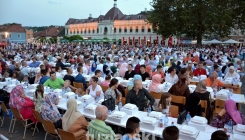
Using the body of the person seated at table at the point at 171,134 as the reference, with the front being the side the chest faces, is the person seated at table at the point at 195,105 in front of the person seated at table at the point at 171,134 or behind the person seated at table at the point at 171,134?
in front

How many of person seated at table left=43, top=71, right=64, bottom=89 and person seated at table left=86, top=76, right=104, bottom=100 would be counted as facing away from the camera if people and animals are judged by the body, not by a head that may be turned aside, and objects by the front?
0

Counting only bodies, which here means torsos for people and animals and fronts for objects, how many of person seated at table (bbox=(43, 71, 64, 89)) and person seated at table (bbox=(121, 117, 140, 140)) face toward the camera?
1

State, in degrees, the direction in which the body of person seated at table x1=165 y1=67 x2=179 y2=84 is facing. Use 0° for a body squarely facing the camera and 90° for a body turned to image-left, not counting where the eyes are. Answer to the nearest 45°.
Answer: approximately 45°

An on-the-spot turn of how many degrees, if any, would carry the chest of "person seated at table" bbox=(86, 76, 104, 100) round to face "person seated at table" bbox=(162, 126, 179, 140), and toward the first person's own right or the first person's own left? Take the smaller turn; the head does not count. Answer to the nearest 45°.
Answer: approximately 45° to the first person's own left

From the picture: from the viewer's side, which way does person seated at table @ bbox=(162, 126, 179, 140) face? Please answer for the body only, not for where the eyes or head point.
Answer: away from the camera

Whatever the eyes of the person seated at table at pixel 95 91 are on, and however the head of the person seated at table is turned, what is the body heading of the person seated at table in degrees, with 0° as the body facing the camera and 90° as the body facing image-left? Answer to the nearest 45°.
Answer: approximately 45°

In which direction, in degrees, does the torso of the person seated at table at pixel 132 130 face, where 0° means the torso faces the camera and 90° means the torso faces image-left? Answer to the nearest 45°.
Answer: approximately 225°

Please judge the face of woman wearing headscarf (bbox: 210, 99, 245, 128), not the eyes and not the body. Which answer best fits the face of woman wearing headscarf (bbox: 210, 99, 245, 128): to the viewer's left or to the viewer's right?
to the viewer's left

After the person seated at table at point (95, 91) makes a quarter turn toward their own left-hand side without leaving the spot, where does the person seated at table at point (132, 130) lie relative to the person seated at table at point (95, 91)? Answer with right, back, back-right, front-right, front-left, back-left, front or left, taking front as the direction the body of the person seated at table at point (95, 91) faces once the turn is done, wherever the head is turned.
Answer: front-right

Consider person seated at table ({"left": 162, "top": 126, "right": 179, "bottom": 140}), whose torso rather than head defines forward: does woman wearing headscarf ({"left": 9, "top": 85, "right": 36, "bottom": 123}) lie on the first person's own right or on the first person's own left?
on the first person's own left

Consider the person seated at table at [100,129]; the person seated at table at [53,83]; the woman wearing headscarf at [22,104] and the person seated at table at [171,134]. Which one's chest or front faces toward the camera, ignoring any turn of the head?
the person seated at table at [53,83]

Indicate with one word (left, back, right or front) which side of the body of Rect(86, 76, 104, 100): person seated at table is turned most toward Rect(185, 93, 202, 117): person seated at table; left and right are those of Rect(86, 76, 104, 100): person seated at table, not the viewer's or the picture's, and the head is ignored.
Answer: left

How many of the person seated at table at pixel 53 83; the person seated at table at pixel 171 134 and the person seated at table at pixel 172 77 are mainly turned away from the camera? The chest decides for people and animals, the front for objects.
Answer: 1
